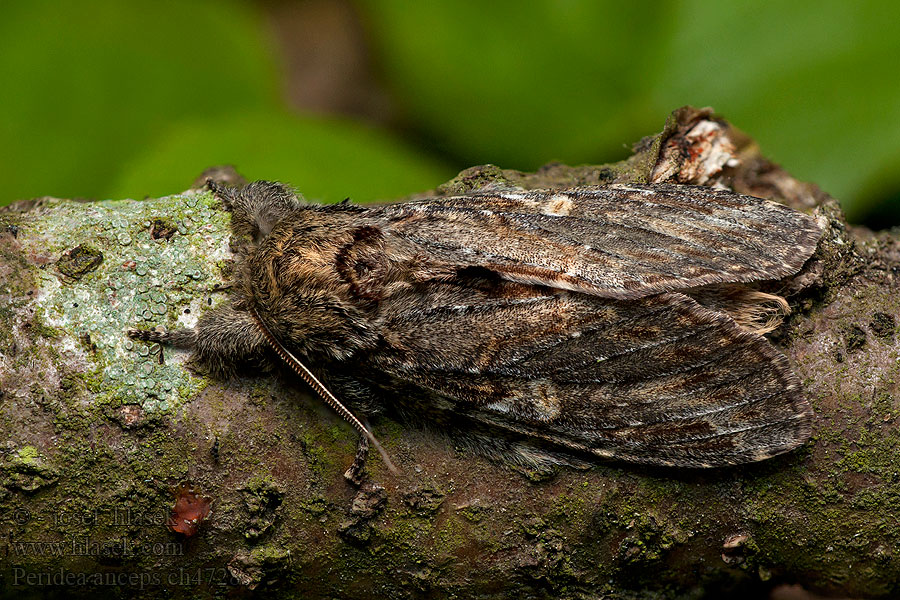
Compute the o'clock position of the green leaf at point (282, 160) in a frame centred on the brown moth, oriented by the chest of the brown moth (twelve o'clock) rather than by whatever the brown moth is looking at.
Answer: The green leaf is roughly at 1 o'clock from the brown moth.

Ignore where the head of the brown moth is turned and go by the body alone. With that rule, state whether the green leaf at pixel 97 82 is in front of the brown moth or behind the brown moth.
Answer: in front

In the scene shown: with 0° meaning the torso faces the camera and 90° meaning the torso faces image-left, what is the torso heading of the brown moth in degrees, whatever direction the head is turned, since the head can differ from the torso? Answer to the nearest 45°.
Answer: approximately 90°
